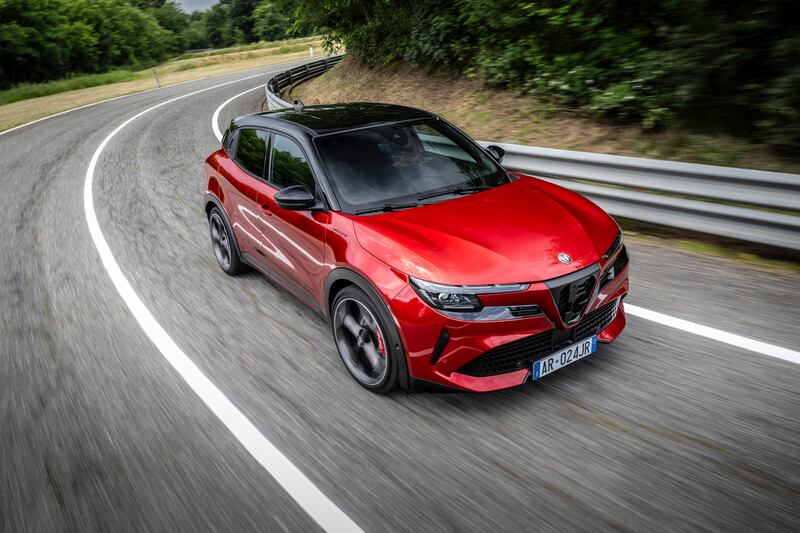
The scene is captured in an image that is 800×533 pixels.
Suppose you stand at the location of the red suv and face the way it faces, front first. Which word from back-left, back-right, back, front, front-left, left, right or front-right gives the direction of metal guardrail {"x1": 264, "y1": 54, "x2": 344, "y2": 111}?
back-left

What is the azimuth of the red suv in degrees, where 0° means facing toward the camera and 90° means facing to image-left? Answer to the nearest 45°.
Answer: approximately 315°

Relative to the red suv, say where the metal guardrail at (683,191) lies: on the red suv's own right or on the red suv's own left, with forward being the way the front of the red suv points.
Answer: on the red suv's own left
